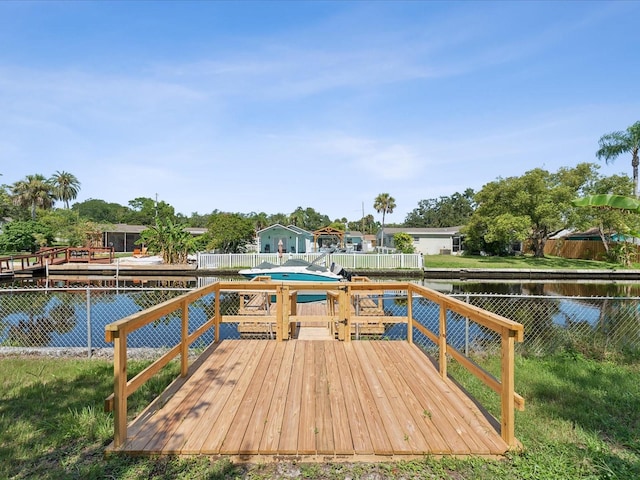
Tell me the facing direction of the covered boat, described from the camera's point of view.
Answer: facing to the left of the viewer

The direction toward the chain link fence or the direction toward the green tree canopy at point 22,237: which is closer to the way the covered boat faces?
the green tree canopy

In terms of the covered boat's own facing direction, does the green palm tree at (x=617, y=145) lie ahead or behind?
behind

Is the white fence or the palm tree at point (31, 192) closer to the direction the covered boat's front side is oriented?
the palm tree

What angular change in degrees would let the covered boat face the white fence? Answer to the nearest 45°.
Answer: approximately 90° to its right

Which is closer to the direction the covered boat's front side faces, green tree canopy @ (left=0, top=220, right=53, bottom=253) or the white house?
the green tree canopy

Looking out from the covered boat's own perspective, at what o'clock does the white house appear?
The white house is roughly at 4 o'clock from the covered boat.

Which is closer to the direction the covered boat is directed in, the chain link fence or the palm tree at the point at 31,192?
the palm tree

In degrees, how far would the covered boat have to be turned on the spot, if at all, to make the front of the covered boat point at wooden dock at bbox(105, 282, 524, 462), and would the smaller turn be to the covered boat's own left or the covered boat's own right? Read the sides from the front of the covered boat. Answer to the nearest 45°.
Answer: approximately 90° to the covered boat's own left

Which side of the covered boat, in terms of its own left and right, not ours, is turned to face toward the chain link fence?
left

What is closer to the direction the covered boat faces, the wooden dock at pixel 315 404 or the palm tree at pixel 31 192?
the palm tree
